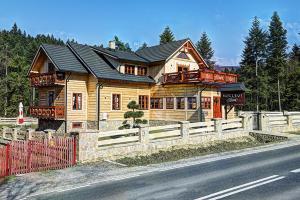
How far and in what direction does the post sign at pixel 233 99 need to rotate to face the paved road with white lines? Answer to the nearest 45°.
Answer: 0° — it already faces it

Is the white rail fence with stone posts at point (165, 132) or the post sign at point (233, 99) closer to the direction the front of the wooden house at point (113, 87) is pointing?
the white rail fence with stone posts

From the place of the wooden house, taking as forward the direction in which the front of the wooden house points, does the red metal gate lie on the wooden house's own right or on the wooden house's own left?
on the wooden house's own right

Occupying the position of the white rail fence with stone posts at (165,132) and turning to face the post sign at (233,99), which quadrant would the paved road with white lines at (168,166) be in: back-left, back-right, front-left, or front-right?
back-right

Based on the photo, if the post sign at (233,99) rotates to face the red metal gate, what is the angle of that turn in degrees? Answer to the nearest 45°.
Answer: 0° — it already faces it

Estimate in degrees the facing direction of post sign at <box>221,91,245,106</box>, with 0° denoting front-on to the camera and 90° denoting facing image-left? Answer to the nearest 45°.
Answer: approximately 0°

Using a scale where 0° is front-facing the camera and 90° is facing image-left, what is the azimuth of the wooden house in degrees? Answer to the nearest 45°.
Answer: approximately 315°
